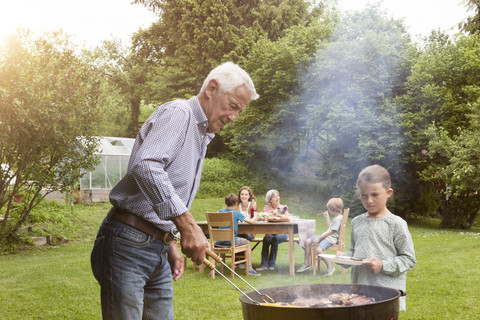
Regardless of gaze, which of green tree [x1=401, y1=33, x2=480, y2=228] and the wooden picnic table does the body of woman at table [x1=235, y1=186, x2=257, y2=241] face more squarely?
the wooden picnic table

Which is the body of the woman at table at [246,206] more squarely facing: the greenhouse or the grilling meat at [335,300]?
the grilling meat

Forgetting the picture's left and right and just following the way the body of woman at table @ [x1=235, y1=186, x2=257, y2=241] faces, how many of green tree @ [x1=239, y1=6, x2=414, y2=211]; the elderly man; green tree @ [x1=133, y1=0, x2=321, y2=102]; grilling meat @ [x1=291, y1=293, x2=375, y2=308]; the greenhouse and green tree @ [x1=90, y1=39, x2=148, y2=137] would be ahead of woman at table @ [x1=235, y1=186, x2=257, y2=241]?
2

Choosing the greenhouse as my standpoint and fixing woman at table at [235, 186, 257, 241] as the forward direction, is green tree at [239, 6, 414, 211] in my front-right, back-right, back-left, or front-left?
front-left

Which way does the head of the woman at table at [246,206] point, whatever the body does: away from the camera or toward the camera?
toward the camera

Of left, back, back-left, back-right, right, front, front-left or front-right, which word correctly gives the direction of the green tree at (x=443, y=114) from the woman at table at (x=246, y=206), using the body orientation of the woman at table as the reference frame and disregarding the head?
back-left

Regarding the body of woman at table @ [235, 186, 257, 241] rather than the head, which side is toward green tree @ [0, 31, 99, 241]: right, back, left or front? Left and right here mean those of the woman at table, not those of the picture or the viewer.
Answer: right

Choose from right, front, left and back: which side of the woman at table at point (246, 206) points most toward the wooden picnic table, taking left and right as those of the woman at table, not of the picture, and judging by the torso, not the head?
front

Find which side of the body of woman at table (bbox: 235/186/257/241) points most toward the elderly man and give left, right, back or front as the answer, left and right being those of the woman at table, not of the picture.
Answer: front

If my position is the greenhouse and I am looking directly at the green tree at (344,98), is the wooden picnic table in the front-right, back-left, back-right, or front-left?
front-right

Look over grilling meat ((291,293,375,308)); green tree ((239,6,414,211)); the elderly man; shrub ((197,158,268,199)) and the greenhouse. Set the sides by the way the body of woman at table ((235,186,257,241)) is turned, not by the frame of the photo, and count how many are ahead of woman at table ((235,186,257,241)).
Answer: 2

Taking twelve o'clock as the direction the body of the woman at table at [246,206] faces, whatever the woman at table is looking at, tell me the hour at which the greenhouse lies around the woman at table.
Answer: The greenhouse is roughly at 5 o'clock from the woman at table.

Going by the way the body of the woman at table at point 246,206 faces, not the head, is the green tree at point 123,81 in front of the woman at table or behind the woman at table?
behind

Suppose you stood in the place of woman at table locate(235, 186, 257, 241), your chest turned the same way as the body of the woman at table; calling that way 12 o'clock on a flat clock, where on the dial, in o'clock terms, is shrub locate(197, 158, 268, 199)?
The shrub is roughly at 6 o'clock from the woman at table.

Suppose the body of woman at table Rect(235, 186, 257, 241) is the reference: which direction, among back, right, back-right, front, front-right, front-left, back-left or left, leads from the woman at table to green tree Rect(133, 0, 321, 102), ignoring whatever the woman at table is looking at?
back

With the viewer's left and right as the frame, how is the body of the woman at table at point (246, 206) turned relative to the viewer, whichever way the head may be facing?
facing the viewer

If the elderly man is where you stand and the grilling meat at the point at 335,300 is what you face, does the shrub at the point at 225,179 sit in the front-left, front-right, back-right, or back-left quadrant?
front-left
